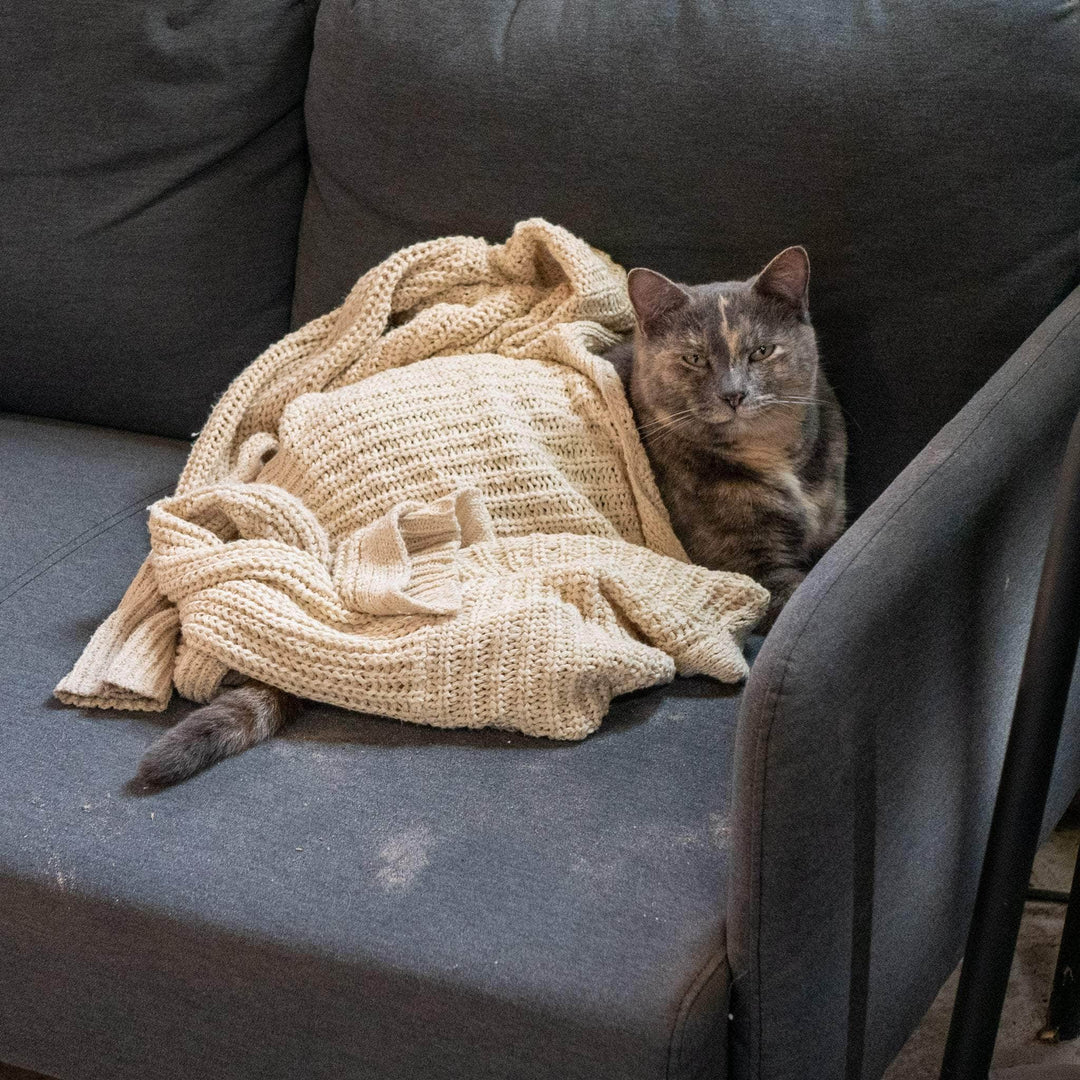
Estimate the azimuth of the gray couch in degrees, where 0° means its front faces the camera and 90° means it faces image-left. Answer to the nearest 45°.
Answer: approximately 45°
